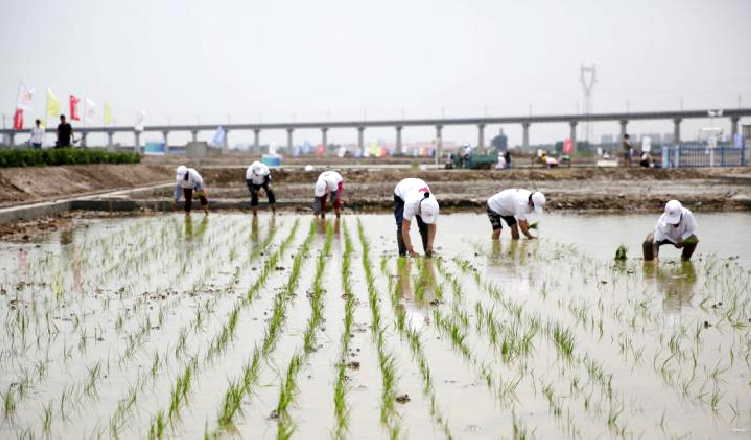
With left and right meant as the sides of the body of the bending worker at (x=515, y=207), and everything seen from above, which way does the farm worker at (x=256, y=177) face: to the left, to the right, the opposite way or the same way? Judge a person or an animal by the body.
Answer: to the right

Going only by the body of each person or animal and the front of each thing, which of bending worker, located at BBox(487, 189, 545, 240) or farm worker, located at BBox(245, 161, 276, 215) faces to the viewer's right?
the bending worker

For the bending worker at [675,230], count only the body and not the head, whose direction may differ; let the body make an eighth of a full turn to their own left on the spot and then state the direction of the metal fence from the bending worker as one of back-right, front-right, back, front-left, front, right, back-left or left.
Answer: back-left

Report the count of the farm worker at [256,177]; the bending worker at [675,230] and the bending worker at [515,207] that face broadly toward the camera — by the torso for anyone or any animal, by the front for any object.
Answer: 2

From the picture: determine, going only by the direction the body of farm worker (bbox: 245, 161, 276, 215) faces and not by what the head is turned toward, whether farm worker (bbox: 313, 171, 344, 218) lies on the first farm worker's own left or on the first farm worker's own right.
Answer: on the first farm worker's own left

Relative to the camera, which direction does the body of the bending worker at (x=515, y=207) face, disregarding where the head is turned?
to the viewer's right

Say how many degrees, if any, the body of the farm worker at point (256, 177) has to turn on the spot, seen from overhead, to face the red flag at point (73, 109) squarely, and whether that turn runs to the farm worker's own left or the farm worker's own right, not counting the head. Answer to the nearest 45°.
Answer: approximately 180°

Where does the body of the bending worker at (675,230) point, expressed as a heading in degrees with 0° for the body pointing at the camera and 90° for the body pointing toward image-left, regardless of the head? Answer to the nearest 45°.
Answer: approximately 0°

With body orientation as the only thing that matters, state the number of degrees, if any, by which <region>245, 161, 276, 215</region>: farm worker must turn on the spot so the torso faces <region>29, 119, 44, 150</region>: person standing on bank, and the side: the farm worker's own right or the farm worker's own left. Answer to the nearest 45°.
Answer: approximately 135° to the farm worker's own right

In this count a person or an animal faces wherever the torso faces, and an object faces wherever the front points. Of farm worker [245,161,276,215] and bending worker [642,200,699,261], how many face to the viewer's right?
0

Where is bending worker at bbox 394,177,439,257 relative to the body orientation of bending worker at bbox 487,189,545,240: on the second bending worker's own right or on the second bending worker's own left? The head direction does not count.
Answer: on the second bending worker's own right

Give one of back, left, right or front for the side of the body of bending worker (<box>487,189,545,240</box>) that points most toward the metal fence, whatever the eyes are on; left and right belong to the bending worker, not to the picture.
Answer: left
